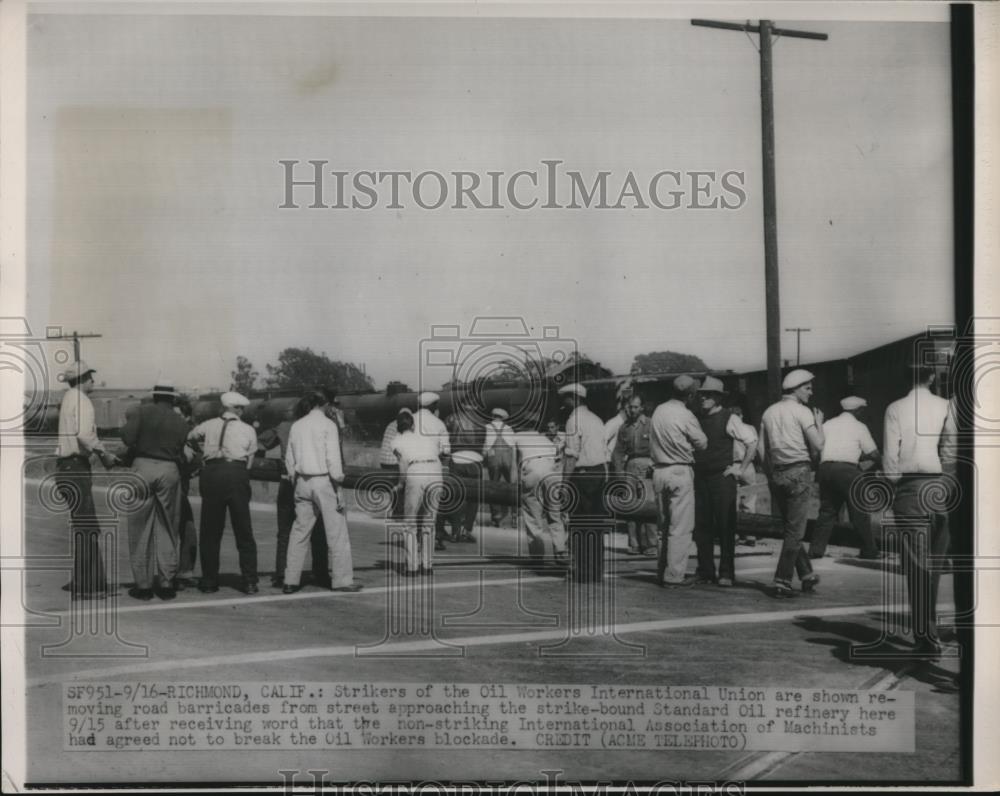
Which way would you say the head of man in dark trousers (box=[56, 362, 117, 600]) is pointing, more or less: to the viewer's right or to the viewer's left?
to the viewer's right

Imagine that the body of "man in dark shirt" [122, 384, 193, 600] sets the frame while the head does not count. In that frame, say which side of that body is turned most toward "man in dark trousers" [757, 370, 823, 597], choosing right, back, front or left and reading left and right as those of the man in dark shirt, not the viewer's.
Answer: right

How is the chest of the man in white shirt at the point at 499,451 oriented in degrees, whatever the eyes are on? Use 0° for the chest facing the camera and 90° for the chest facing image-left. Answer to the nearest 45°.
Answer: approximately 180°

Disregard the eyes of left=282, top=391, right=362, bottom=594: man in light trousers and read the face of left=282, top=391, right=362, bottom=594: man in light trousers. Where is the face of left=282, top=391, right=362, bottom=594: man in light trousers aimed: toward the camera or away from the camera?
away from the camera

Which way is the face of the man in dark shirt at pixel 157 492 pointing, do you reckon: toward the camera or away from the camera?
away from the camera

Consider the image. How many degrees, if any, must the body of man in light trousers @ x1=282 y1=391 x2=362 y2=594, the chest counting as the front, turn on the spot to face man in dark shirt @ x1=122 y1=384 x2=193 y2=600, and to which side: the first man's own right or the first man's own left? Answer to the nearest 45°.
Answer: approximately 90° to the first man's own left

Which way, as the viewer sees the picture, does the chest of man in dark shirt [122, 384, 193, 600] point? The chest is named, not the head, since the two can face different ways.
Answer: away from the camera

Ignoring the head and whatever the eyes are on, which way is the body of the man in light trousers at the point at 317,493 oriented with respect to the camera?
away from the camera

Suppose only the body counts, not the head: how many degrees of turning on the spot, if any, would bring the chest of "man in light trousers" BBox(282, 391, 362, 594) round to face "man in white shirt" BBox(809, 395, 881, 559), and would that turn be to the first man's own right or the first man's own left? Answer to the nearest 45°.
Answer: approximately 90° to the first man's own right
